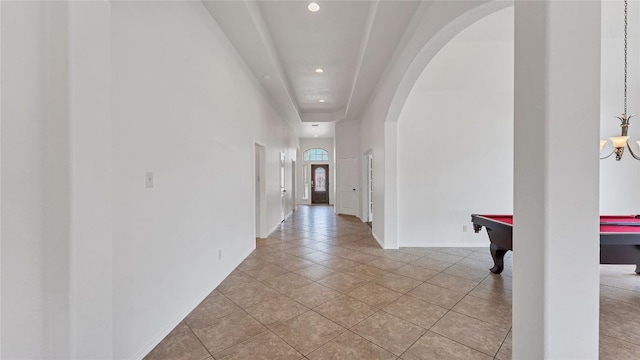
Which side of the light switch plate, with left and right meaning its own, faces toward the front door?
left

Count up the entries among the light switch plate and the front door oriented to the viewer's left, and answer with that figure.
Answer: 0

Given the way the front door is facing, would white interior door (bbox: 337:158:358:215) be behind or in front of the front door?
in front

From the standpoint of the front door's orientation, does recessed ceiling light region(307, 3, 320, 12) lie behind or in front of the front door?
in front

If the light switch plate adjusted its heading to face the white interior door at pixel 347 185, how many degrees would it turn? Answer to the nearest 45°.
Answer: approximately 90° to its left

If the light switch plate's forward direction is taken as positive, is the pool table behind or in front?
in front

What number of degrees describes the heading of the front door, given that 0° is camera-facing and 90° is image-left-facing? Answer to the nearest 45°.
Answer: approximately 0°

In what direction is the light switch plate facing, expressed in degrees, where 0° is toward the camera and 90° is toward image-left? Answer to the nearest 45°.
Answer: approximately 315°
